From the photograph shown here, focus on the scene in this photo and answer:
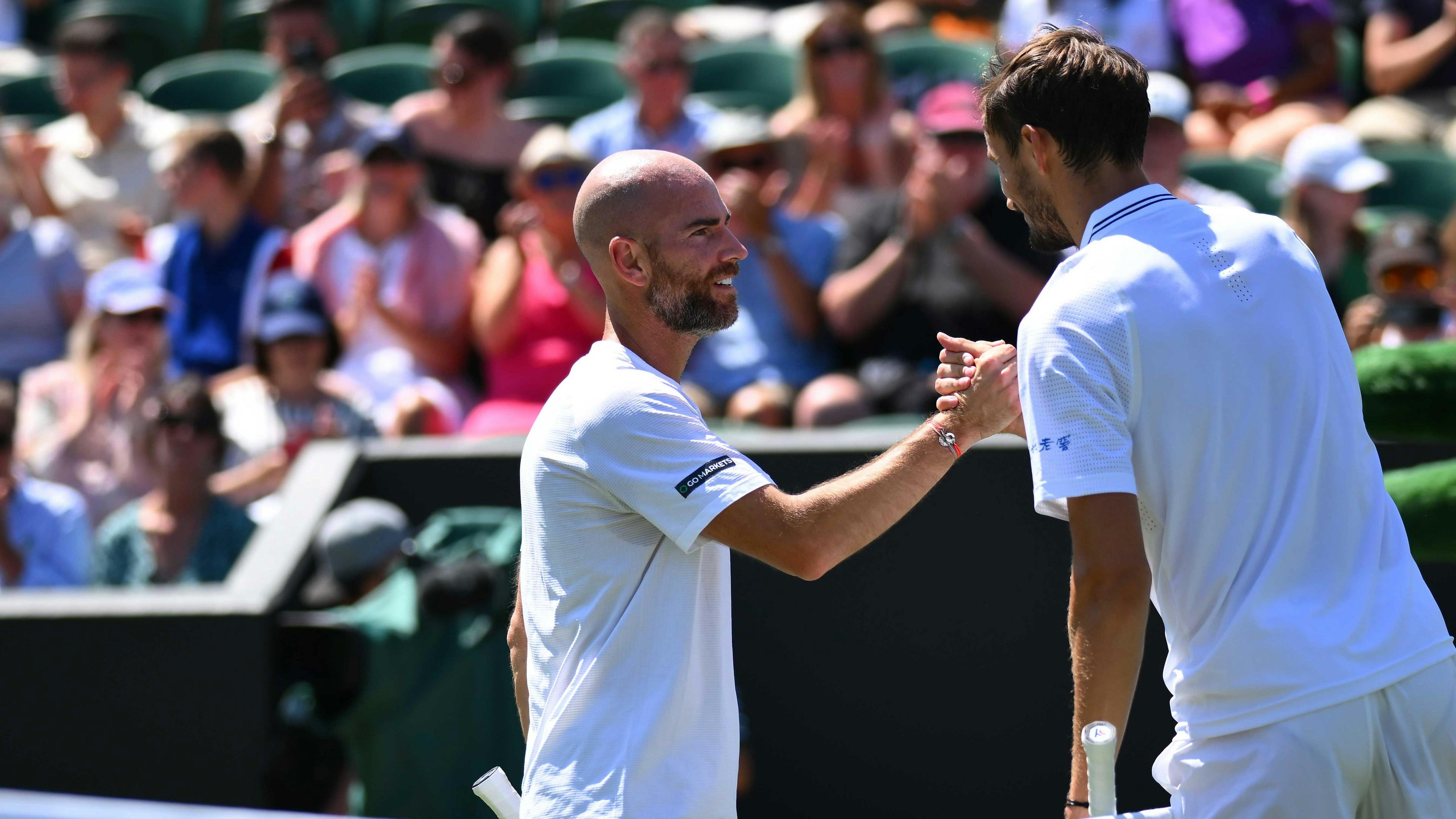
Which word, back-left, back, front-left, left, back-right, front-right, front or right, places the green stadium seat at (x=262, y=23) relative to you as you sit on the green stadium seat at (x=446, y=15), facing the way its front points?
back-right

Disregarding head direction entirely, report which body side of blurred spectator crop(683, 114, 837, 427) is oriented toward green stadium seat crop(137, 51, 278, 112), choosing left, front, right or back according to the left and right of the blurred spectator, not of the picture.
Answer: right

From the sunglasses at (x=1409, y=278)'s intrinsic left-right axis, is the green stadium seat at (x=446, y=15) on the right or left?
on its right

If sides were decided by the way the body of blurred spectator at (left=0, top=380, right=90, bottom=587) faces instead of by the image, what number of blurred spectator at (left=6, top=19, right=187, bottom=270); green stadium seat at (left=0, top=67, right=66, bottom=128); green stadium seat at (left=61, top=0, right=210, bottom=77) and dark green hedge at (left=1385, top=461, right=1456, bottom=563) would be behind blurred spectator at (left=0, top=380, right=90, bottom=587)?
3

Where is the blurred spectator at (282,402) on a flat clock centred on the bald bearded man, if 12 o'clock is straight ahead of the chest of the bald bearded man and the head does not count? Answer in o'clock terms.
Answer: The blurred spectator is roughly at 8 o'clock from the bald bearded man.

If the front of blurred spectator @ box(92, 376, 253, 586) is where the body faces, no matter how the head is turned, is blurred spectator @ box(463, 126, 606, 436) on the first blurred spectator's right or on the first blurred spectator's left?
on the first blurred spectator's left

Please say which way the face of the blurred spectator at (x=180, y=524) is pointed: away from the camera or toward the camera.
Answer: toward the camera

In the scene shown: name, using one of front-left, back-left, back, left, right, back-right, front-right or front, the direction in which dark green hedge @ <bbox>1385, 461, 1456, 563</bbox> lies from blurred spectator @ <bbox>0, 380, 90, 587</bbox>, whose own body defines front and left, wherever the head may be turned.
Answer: front-left

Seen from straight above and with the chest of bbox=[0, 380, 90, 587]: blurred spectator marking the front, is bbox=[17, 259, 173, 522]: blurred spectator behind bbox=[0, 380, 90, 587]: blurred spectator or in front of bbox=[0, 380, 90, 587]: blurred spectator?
behind

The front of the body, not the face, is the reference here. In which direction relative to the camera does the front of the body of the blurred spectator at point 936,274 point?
toward the camera

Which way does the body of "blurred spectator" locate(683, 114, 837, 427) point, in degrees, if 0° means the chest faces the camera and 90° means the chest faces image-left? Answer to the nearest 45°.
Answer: approximately 45°

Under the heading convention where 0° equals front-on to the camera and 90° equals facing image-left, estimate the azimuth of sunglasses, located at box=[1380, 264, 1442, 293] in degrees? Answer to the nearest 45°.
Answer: approximately 0°

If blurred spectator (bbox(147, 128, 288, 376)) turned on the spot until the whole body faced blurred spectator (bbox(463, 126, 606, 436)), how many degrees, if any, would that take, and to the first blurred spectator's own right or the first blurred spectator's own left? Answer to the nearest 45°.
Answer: approximately 90° to the first blurred spectator's own left

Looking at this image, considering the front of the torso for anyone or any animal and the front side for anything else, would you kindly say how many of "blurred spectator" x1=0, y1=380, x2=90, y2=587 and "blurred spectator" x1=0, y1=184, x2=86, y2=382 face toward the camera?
2

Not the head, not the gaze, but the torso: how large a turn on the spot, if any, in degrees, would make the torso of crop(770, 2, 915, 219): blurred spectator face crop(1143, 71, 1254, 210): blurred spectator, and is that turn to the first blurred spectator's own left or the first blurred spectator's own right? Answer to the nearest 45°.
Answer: approximately 45° to the first blurred spectator's own left

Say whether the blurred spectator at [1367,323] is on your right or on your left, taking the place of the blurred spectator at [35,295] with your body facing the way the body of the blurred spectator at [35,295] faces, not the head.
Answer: on your left

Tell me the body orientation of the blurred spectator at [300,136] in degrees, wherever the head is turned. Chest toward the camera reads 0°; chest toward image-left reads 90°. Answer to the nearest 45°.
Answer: approximately 0°

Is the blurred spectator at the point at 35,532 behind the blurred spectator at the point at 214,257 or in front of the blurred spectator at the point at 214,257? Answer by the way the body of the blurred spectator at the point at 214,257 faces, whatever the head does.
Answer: in front

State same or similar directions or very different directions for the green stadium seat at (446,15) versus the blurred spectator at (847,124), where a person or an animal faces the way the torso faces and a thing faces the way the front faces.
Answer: same or similar directions

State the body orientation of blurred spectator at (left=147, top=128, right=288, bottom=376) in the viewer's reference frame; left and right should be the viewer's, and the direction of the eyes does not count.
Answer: facing the viewer and to the left of the viewer

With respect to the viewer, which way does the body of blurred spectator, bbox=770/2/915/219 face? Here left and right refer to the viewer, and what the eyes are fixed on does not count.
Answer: facing the viewer
